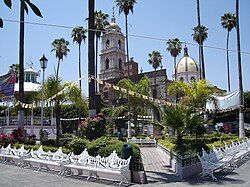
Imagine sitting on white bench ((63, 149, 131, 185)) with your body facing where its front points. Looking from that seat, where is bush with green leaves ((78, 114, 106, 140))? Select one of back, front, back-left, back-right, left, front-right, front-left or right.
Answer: back-right

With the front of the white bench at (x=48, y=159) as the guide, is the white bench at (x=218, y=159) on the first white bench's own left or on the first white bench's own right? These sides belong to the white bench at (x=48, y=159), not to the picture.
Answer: on the first white bench's own left

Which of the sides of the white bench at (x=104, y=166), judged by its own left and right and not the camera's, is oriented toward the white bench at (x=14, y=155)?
right

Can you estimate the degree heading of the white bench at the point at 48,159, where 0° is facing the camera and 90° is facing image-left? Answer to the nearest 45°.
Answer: approximately 45°

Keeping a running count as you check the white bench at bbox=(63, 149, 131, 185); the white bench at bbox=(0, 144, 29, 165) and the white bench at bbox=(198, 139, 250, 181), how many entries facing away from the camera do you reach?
0

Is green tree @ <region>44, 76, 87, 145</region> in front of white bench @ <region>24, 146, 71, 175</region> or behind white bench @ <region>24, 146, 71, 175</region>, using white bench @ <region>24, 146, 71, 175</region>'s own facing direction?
behind

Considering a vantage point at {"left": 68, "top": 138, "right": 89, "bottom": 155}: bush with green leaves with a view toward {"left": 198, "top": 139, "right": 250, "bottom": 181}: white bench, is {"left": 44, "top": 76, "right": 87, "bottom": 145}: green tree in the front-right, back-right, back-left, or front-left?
back-left

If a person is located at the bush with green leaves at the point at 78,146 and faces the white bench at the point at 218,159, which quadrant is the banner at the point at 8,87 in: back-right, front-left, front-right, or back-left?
back-left

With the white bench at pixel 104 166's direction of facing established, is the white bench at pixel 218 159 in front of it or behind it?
behind

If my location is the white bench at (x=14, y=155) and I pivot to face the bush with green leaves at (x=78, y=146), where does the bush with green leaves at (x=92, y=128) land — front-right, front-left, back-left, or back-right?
front-left

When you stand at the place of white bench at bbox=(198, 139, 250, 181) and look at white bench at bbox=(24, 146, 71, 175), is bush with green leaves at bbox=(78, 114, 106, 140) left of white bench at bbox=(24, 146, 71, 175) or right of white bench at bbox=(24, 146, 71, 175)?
right

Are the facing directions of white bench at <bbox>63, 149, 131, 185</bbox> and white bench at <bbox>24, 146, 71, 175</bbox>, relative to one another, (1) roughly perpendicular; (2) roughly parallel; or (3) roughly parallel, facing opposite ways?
roughly parallel

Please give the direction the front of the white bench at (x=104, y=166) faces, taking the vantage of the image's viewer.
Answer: facing the viewer and to the left of the viewer
